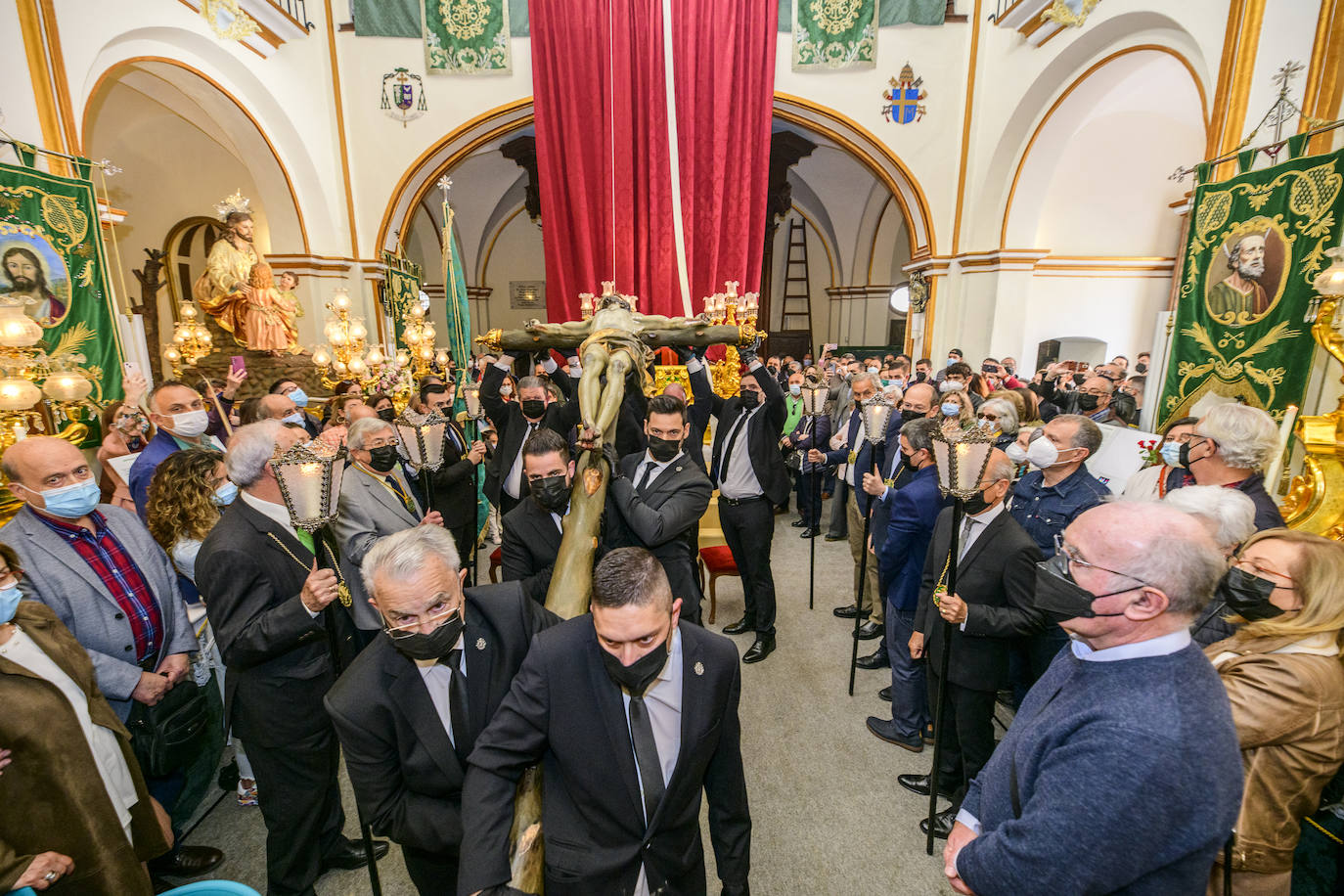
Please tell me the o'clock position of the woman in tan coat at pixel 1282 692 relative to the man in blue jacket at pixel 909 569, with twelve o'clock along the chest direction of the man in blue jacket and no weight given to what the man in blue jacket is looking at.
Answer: The woman in tan coat is roughly at 8 o'clock from the man in blue jacket.

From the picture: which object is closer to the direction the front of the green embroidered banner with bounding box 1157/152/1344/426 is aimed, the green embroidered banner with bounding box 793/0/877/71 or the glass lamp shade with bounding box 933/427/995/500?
the glass lamp shade

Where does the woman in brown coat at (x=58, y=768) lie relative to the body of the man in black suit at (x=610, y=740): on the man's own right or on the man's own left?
on the man's own right

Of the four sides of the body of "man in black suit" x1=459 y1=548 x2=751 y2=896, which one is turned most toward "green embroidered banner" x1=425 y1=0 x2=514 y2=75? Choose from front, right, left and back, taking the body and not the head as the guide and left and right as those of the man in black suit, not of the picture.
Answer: back

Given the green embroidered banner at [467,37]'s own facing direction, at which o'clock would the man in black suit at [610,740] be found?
The man in black suit is roughly at 12 o'clock from the green embroidered banner.

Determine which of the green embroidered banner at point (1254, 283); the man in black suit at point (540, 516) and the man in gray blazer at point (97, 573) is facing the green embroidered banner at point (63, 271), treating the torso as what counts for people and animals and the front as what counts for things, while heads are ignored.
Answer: the green embroidered banner at point (1254, 283)

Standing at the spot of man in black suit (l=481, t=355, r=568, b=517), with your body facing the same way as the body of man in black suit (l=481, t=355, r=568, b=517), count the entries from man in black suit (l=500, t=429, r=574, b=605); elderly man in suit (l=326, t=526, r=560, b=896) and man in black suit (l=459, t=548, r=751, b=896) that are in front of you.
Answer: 3

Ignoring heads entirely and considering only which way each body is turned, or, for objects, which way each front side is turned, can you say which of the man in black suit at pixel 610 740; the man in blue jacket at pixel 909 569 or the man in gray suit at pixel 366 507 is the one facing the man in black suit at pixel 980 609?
the man in gray suit

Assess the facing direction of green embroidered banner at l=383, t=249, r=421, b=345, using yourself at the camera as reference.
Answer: facing the viewer and to the right of the viewer

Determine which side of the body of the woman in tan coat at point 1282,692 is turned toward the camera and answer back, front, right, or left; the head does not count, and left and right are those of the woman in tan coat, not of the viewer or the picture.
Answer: left

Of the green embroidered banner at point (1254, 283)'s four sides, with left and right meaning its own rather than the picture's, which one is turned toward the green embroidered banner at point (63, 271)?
front

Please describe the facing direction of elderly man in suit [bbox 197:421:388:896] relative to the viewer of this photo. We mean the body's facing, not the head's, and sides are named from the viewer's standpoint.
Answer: facing to the right of the viewer

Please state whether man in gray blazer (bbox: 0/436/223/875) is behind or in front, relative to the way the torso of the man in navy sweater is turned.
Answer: in front

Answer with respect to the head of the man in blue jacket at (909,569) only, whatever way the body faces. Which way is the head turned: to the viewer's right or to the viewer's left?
to the viewer's left

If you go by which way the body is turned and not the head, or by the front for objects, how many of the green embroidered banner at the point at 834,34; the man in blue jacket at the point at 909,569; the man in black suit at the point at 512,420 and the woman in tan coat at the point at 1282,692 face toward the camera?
2

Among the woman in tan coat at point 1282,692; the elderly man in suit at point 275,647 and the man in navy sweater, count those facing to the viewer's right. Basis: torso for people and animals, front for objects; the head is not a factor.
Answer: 1

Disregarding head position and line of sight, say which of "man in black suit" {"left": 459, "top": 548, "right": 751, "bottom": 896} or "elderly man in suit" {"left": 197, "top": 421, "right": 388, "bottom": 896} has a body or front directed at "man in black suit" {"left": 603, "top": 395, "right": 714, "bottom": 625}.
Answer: the elderly man in suit

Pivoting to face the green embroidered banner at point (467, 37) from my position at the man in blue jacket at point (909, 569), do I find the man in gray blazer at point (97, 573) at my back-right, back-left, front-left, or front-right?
front-left

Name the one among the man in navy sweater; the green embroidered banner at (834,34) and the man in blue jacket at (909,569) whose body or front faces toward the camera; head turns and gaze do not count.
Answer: the green embroidered banner

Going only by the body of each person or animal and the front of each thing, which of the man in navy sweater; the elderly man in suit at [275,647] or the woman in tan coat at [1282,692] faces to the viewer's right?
the elderly man in suit

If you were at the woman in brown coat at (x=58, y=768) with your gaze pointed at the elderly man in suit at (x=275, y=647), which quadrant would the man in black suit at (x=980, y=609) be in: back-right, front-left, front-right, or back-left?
front-right
